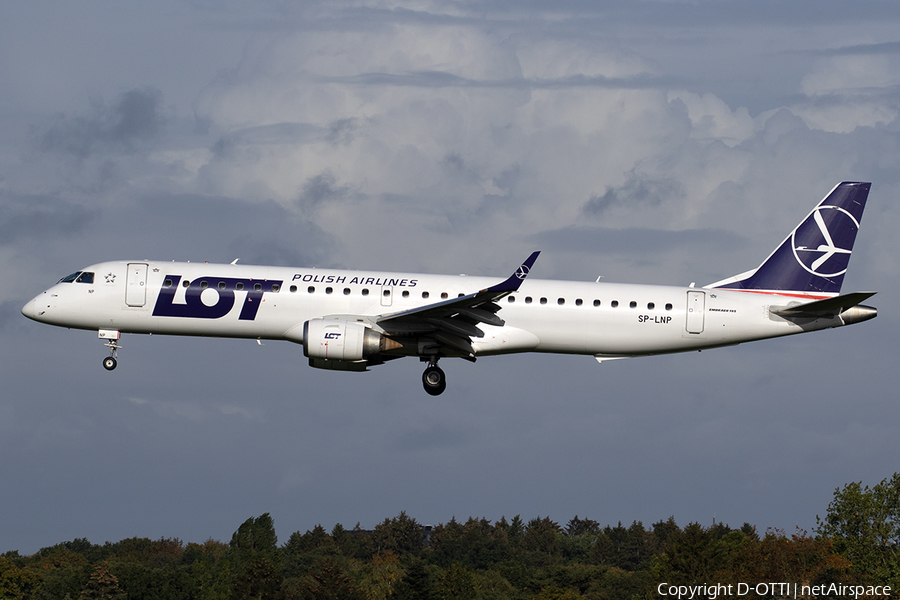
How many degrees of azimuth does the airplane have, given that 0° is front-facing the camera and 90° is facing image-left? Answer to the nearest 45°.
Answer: approximately 90°
